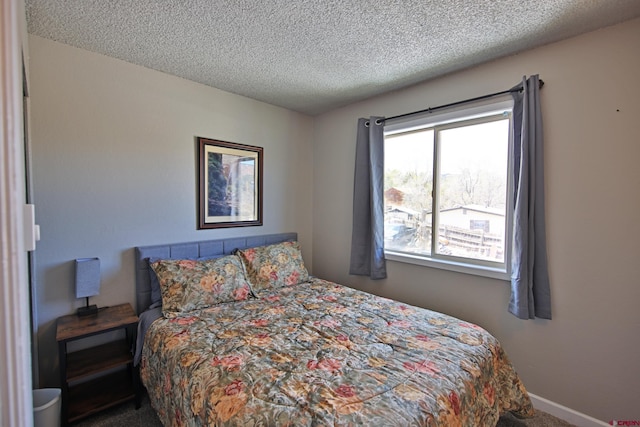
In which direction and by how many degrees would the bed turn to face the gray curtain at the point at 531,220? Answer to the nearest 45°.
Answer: approximately 45° to its left

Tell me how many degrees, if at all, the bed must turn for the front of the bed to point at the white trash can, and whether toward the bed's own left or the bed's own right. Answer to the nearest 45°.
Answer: approximately 135° to the bed's own right

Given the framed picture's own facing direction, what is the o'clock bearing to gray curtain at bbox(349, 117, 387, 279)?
The gray curtain is roughly at 11 o'clock from the framed picture.

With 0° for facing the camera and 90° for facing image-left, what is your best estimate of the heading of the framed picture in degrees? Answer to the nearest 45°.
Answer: approximately 315°

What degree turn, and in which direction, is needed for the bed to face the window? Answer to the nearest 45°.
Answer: approximately 90° to its left

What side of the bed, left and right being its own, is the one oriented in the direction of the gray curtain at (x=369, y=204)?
left

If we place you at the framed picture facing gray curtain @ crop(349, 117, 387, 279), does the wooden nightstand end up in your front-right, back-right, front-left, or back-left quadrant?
back-right

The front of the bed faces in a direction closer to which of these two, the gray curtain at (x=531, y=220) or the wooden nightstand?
the gray curtain
